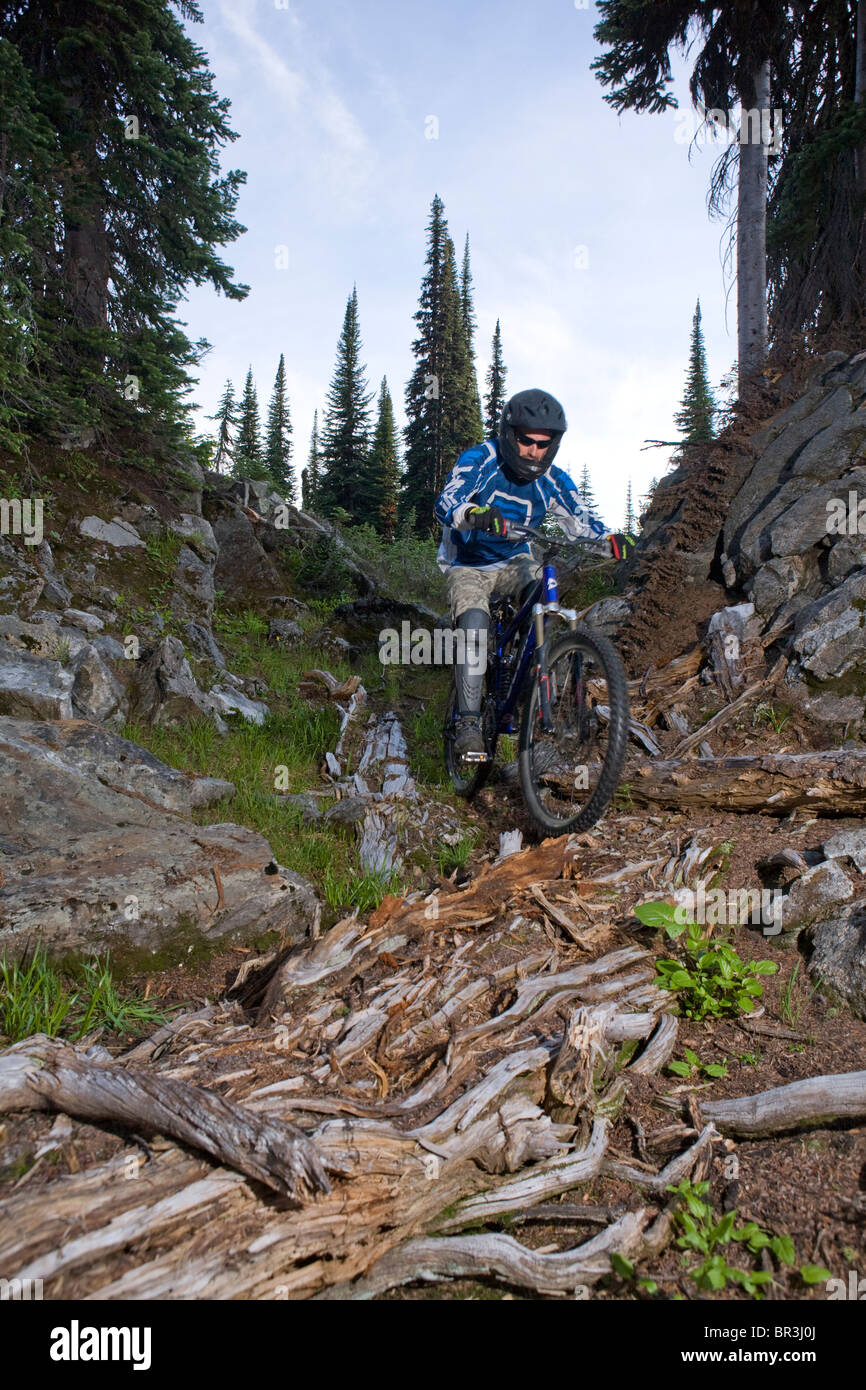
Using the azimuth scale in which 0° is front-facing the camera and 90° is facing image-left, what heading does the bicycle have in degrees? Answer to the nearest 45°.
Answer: approximately 315°

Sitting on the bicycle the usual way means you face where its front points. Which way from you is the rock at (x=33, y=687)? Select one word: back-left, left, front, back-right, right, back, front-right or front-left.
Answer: back-right

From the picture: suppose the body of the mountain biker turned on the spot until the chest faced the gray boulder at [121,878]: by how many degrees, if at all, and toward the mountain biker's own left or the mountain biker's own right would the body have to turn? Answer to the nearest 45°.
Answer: approximately 90° to the mountain biker's own right

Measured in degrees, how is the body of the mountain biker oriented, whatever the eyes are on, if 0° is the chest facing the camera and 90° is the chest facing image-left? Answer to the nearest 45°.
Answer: approximately 315°

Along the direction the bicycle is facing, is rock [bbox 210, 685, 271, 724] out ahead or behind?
behind

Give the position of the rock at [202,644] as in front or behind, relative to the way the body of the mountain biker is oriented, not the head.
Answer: behind
